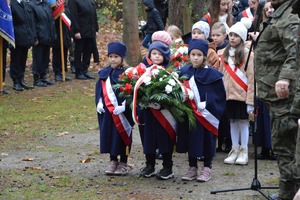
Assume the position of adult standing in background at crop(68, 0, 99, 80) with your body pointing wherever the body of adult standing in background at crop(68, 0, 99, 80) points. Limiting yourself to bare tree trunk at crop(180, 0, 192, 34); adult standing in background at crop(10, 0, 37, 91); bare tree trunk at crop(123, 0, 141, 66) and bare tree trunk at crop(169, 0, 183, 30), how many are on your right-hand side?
1

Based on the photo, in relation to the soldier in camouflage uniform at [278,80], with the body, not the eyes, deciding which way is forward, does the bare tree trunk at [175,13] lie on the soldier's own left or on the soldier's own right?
on the soldier's own right

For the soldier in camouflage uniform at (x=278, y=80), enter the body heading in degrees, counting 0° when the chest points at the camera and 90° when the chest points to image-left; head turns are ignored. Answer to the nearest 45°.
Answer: approximately 90°

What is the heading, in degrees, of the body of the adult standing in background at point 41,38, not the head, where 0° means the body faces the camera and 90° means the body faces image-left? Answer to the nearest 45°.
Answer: approximately 315°

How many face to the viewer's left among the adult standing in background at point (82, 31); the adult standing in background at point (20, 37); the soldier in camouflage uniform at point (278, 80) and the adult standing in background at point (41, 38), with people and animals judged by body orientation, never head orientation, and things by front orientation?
1

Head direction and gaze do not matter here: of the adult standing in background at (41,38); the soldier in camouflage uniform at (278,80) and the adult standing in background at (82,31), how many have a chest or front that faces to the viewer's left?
1

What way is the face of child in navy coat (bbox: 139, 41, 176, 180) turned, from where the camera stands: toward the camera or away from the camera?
toward the camera

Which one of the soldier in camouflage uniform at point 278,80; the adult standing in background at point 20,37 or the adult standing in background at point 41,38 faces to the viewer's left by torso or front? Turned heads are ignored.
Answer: the soldier in camouflage uniform

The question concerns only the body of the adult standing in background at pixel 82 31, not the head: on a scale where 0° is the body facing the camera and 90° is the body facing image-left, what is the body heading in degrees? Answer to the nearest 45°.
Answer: approximately 315°

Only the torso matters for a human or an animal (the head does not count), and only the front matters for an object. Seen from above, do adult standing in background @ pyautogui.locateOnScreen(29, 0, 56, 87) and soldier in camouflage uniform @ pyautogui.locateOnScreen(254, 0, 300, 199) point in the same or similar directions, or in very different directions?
very different directions

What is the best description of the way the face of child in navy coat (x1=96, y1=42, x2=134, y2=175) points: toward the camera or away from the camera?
toward the camera

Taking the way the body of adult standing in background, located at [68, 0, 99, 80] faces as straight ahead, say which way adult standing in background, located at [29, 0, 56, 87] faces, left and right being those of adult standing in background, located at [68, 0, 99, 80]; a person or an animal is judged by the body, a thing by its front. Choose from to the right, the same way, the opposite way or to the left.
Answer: the same way

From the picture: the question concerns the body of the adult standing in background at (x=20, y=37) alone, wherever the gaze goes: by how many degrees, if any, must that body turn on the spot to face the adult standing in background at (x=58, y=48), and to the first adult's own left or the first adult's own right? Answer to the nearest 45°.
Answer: approximately 90° to the first adult's own left

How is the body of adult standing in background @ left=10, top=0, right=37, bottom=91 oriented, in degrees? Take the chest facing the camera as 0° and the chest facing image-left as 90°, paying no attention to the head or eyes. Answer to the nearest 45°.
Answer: approximately 315°
